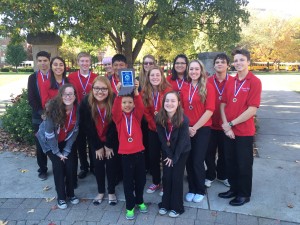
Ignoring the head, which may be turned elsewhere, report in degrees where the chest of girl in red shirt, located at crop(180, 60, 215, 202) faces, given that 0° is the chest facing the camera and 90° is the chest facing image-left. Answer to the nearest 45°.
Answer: approximately 45°

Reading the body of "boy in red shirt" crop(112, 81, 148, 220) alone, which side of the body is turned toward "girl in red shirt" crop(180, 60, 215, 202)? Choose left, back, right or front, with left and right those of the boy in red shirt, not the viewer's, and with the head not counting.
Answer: left

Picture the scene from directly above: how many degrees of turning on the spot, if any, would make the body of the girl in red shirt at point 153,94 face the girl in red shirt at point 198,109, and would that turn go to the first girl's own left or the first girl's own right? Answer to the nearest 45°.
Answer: approximately 90° to the first girl's own left

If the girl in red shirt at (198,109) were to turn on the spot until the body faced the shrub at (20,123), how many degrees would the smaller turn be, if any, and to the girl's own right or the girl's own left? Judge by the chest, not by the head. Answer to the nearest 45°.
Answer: approximately 90° to the girl's own right

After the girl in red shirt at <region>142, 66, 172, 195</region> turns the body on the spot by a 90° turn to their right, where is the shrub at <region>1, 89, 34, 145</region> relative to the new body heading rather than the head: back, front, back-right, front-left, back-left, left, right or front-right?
front-right

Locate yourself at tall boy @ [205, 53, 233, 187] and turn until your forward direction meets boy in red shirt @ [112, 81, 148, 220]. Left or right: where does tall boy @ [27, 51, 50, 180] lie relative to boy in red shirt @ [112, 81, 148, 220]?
right

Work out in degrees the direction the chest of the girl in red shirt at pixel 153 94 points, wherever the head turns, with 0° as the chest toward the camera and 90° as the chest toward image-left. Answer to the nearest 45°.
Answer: approximately 0°

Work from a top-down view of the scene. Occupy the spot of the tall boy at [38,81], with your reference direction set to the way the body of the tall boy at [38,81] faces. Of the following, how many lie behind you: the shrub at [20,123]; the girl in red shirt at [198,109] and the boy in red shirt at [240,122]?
1

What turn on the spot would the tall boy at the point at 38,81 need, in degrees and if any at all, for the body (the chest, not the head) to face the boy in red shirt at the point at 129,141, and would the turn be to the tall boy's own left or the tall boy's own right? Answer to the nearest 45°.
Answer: approximately 45° to the tall boy's own left

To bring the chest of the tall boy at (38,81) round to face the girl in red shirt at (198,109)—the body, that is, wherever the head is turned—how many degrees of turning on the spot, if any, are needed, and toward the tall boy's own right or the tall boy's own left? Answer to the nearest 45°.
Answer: approximately 45° to the tall boy's own left

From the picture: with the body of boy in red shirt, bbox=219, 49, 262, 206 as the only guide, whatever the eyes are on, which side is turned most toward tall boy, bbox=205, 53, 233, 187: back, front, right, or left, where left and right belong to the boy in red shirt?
right
